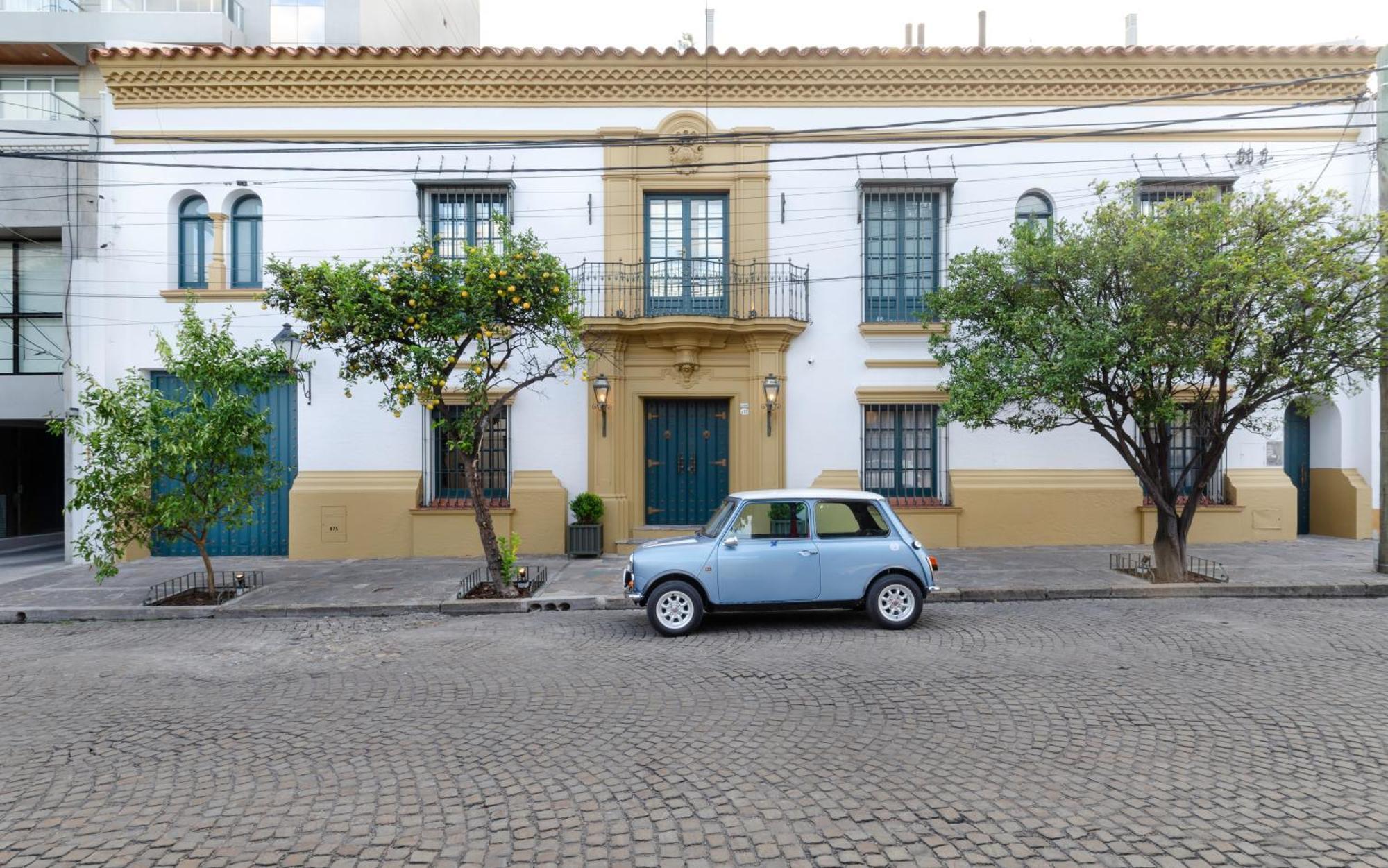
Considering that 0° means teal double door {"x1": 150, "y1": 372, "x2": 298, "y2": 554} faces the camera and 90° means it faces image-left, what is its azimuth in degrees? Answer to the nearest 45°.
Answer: approximately 0°

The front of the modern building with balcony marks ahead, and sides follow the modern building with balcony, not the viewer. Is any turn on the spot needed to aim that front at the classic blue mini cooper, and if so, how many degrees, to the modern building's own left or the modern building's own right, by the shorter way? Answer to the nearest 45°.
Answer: approximately 45° to the modern building's own left

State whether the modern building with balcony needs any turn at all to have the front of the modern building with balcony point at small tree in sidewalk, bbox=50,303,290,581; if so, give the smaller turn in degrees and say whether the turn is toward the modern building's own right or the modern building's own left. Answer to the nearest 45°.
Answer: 0° — it already faces it

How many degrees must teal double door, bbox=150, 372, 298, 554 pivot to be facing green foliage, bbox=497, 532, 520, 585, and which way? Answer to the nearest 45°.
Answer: approximately 45° to its left

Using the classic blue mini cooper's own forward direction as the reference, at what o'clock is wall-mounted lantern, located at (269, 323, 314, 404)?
The wall-mounted lantern is roughly at 1 o'clock from the classic blue mini cooper.

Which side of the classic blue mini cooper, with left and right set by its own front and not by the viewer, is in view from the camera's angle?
left

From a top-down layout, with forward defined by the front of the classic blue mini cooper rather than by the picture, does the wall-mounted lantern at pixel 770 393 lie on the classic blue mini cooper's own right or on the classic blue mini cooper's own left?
on the classic blue mini cooper's own right

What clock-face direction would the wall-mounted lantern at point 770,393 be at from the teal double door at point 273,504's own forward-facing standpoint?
The wall-mounted lantern is roughly at 10 o'clock from the teal double door.

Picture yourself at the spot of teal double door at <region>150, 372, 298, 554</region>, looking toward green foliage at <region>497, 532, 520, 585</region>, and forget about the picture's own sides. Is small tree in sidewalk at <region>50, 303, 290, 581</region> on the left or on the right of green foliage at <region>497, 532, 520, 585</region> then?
right

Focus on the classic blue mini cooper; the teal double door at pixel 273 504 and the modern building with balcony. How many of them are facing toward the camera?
2

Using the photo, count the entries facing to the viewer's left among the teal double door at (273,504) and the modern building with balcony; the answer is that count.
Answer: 0
